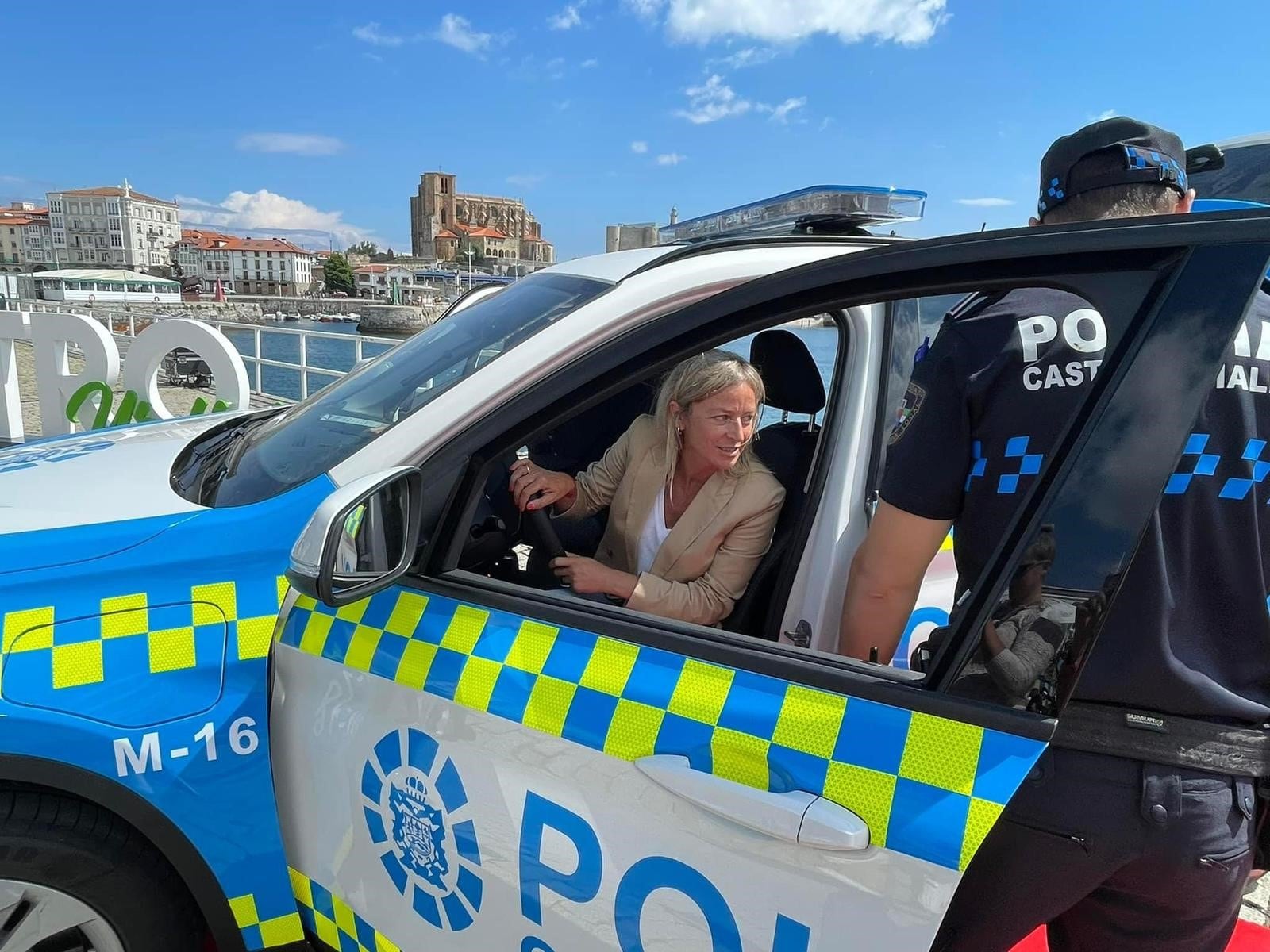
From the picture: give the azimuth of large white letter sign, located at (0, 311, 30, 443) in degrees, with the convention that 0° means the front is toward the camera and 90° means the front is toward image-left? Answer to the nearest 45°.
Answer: approximately 45°

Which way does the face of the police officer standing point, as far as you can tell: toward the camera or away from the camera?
away from the camera

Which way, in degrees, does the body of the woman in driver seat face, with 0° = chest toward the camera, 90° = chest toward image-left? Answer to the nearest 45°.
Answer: approximately 45°

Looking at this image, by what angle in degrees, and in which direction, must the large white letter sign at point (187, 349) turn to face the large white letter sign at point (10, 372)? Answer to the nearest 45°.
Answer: approximately 90° to its right

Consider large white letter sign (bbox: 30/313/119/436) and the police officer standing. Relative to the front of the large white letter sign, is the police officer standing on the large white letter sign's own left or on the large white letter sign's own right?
on the large white letter sign's own left

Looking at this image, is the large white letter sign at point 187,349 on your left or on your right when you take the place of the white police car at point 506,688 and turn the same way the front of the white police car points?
on your right

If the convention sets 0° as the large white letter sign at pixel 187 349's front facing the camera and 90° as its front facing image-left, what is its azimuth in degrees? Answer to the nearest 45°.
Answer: approximately 45°

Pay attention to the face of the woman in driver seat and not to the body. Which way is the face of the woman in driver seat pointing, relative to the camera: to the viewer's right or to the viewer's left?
to the viewer's right

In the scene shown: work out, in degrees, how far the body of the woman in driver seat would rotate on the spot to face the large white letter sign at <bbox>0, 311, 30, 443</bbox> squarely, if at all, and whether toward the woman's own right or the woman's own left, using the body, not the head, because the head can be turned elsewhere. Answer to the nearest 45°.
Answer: approximately 90° to the woman's own right
